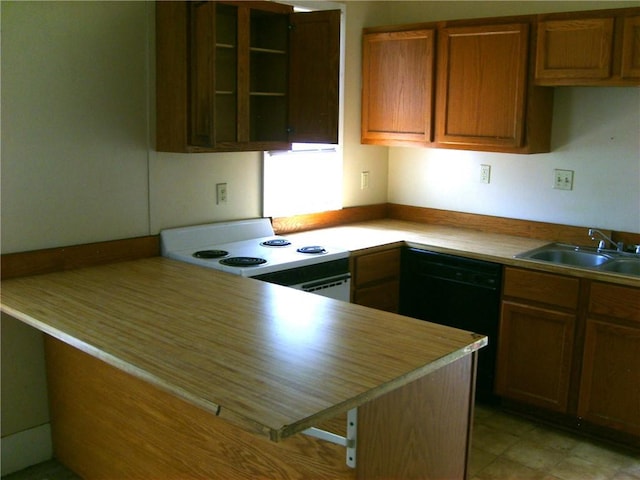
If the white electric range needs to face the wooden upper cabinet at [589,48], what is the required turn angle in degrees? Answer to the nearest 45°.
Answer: approximately 45° to its left

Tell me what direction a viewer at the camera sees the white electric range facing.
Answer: facing the viewer and to the right of the viewer

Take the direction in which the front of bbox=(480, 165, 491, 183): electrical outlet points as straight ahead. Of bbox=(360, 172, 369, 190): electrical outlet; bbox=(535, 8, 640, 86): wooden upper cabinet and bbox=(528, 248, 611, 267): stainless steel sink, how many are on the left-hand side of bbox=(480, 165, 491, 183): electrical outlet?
2

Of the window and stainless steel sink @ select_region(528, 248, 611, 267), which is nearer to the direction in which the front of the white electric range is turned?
the stainless steel sink

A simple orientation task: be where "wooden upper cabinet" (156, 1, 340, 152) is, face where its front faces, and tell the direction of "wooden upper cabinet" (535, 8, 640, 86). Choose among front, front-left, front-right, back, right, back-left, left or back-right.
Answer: front-left

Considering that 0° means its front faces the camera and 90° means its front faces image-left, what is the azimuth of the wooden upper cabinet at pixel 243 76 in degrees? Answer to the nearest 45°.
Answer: approximately 315°

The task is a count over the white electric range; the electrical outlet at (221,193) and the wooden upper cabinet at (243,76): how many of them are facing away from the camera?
0

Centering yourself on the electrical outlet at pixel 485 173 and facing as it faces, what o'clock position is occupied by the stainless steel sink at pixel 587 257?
The stainless steel sink is roughly at 9 o'clock from the electrical outlet.

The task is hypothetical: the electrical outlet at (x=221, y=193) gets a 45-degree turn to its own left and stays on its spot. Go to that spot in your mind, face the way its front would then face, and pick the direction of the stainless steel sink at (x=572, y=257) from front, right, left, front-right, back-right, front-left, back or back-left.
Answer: front

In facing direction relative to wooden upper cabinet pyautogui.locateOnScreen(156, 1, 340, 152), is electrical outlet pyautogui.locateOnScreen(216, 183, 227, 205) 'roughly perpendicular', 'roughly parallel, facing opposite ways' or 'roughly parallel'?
roughly parallel

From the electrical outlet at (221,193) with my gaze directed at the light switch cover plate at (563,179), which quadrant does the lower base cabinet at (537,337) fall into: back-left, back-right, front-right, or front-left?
front-right

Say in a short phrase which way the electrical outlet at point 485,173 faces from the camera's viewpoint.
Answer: facing the viewer and to the left of the viewer
